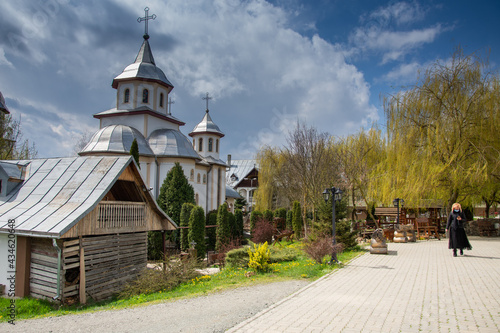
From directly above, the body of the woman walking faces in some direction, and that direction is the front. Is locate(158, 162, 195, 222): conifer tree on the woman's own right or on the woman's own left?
on the woman's own right

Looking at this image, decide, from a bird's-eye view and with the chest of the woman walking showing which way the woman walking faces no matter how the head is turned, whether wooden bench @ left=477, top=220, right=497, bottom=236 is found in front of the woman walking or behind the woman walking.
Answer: behind

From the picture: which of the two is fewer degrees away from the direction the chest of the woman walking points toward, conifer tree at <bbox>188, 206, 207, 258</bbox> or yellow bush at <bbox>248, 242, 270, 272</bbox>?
the yellow bush

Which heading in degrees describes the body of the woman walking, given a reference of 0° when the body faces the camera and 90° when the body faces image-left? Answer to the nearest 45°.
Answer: approximately 0°

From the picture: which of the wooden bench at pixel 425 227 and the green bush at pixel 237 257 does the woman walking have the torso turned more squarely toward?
the green bush

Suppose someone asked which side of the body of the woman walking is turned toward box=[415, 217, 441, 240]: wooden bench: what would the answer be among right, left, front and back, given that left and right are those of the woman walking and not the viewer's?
back

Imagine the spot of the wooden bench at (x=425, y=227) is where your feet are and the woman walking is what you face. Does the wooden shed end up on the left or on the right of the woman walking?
right

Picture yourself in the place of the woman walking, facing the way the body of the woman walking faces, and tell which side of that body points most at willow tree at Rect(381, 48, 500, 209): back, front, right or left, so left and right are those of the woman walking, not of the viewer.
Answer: back

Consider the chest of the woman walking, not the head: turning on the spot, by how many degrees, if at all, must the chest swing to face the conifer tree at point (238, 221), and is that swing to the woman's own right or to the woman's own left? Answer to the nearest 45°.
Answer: approximately 135° to the woman's own right

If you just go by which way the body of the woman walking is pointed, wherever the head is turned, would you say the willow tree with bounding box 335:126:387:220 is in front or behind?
behind
